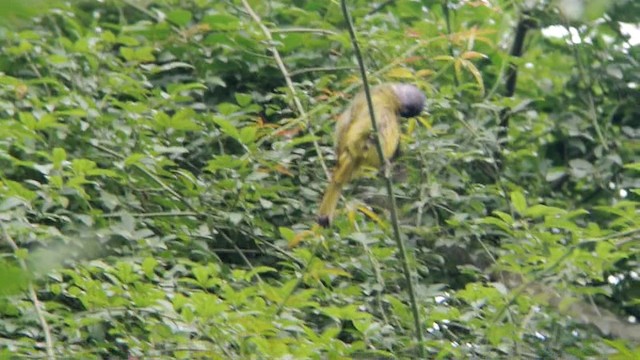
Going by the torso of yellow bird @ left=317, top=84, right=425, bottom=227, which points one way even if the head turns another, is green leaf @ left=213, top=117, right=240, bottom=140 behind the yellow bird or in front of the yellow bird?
behind

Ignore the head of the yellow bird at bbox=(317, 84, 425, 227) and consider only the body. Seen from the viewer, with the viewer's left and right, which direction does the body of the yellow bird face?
facing to the right of the viewer

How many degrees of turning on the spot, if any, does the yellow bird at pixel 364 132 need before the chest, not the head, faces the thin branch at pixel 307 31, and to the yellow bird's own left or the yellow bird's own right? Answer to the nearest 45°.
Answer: approximately 90° to the yellow bird's own left

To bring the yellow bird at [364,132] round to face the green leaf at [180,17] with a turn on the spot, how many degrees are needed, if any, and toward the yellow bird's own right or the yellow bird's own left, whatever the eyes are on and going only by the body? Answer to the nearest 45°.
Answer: approximately 135° to the yellow bird's own left

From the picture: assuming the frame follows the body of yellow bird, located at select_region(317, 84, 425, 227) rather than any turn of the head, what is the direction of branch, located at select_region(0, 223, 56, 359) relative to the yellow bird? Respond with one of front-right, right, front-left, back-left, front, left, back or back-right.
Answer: back-right
